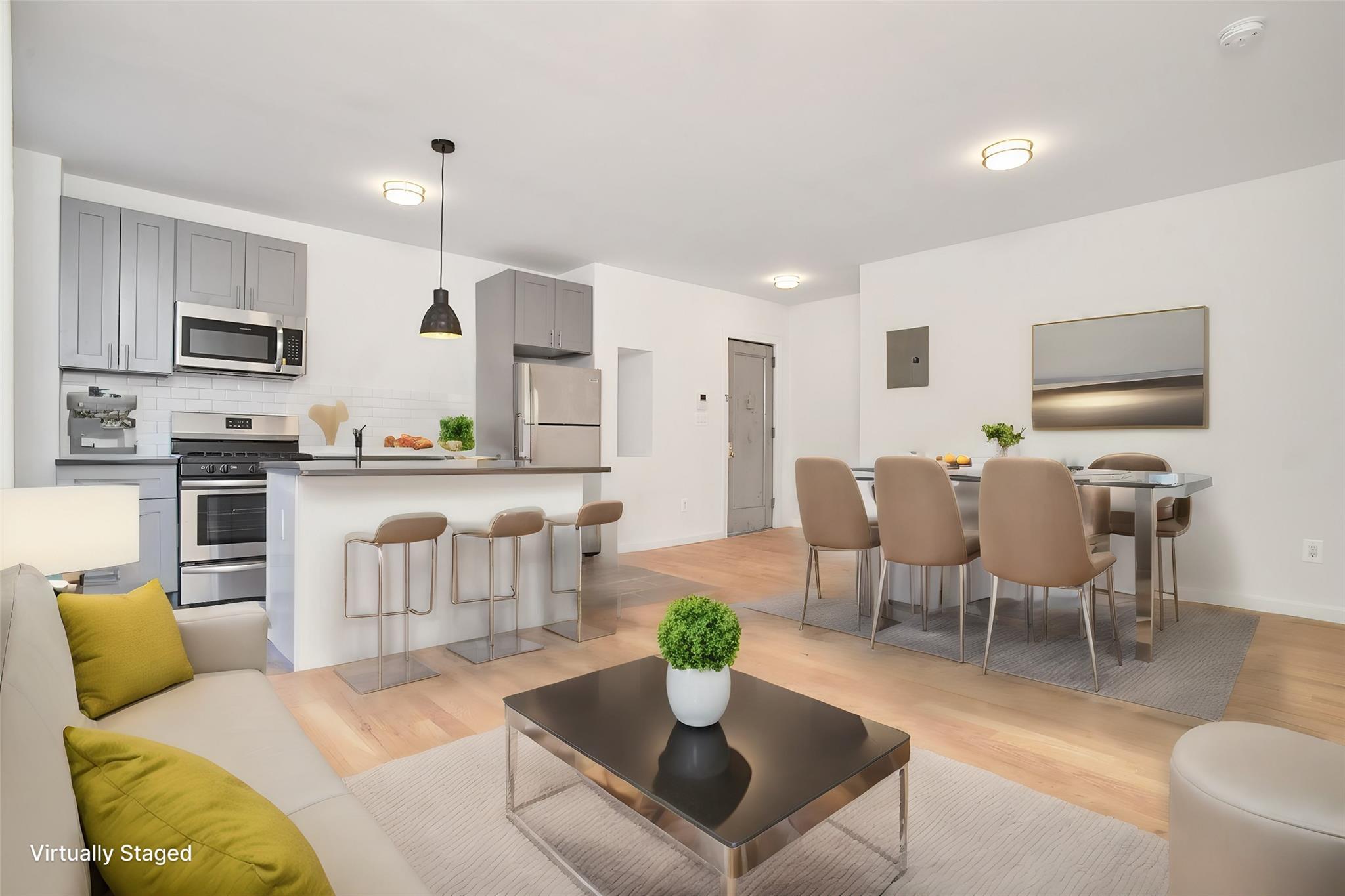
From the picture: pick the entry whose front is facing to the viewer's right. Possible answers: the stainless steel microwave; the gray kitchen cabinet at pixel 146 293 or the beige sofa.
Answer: the beige sofa

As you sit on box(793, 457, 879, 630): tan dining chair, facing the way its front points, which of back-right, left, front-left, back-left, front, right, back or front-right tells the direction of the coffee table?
back-right

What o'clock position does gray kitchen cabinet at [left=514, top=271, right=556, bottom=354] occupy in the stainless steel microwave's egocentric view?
The gray kitchen cabinet is roughly at 9 o'clock from the stainless steel microwave.

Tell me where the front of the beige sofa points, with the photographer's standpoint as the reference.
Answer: facing to the right of the viewer

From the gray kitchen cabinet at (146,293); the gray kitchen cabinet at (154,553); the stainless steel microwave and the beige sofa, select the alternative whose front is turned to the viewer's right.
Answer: the beige sofa

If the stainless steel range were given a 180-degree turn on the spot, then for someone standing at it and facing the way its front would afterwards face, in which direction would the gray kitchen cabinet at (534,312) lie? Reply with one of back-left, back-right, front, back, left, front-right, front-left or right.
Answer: right

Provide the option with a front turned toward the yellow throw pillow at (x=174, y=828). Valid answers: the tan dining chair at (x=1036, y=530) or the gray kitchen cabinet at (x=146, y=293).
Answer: the gray kitchen cabinet

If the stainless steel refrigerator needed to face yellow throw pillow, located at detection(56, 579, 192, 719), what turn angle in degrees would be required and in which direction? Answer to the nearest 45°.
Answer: approximately 45° to its right

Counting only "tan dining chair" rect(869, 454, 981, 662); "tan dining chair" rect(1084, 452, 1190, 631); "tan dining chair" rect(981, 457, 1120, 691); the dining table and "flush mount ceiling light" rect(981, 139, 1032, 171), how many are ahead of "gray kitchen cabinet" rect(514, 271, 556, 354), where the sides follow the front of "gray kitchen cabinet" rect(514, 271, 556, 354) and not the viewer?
5

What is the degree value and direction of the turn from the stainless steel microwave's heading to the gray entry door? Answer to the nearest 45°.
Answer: approximately 90° to its left

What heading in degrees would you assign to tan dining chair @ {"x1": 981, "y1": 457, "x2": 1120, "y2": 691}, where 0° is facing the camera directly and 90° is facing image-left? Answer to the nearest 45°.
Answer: approximately 225°
